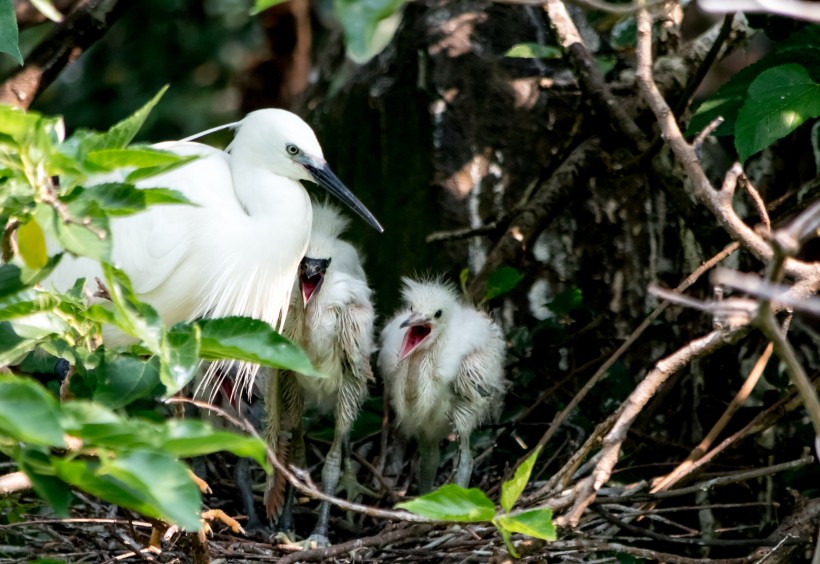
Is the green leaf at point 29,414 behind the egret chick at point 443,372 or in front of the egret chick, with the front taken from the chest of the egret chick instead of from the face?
in front

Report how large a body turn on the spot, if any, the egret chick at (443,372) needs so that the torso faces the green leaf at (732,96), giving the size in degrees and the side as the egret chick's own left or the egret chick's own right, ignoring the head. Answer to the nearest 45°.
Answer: approximately 135° to the egret chick's own left

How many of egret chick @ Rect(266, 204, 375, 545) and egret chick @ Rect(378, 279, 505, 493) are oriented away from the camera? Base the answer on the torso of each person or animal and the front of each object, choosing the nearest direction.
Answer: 0

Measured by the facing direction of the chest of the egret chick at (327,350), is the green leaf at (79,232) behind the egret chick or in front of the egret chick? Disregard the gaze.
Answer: in front

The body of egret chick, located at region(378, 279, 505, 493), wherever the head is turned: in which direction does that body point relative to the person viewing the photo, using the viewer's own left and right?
facing the viewer and to the left of the viewer

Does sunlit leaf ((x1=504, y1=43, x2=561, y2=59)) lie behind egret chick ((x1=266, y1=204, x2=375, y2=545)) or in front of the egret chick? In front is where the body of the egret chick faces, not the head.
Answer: behind

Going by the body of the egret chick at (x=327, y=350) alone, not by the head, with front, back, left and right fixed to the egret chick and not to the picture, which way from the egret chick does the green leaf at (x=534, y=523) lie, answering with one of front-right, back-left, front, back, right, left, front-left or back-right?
front-left
